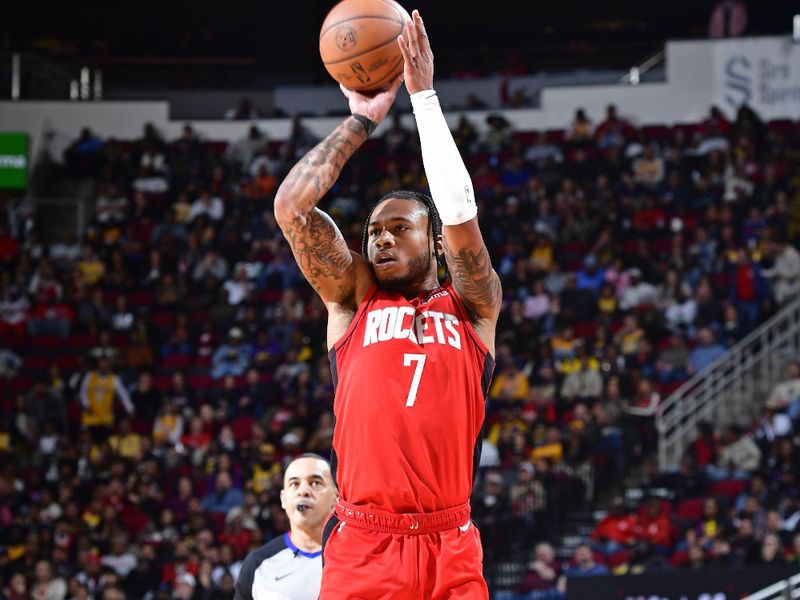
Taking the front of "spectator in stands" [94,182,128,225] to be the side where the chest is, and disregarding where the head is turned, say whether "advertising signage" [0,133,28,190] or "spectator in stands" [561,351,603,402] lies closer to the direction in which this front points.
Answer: the spectator in stands

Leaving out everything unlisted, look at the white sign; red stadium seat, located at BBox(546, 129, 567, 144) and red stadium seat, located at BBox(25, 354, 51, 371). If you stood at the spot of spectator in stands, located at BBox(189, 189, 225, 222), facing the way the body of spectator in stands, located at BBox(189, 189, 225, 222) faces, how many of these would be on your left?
2

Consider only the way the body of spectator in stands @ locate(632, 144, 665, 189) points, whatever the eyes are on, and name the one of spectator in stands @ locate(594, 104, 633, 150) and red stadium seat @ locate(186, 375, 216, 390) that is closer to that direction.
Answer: the red stadium seat

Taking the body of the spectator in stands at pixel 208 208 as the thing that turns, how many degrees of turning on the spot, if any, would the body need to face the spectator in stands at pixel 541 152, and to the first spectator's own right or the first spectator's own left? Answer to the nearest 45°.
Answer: approximately 90° to the first spectator's own left

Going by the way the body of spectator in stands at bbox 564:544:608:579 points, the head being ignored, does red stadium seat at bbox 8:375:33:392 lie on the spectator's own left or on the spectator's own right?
on the spectator's own right

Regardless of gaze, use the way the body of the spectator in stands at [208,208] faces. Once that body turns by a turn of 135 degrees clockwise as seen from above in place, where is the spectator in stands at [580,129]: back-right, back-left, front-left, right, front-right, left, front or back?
back-right

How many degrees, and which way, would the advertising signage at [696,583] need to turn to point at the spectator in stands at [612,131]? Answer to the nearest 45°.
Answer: approximately 180°

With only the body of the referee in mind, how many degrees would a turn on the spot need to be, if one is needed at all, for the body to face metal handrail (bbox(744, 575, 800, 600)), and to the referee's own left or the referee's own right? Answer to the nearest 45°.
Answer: approximately 135° to the referee's own left

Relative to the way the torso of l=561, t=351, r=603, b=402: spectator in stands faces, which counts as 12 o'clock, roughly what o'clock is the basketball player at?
The basketball player is roughly at 12 o'clock from the spectator in stands.

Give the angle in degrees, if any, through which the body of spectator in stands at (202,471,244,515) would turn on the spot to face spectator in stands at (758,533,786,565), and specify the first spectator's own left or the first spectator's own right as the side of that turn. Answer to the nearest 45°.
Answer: approximately 45° to the first spectator's own left
